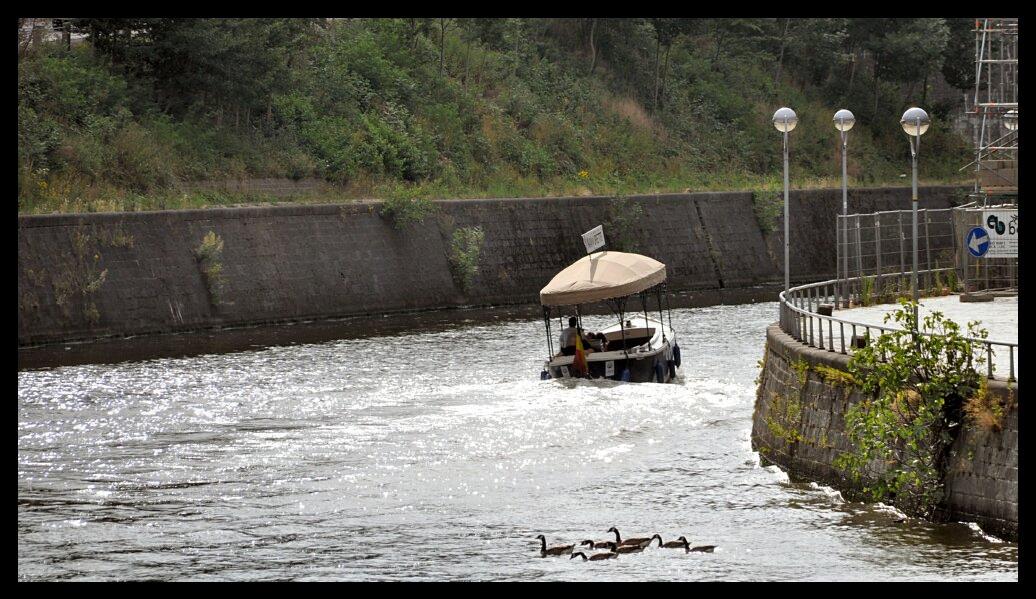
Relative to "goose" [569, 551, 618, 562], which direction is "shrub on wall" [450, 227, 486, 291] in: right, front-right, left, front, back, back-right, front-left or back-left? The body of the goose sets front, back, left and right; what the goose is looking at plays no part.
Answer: right

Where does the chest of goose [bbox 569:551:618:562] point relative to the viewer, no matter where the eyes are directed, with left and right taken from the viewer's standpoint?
facing to the left of the viewer

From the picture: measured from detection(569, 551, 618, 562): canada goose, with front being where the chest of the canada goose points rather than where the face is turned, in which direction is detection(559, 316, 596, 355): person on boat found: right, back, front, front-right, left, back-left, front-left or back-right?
right

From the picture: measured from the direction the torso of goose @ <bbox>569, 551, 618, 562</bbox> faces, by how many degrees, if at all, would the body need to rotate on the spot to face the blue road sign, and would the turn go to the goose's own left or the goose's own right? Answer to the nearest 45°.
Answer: approximately 135° to the goose's own right

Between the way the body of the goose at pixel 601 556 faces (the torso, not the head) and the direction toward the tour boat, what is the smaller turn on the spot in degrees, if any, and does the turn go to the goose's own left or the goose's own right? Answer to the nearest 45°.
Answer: approximately 90° to the goose's own right

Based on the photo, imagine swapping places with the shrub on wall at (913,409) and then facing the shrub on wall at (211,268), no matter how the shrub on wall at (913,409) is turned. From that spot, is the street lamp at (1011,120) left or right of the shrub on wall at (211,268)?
right

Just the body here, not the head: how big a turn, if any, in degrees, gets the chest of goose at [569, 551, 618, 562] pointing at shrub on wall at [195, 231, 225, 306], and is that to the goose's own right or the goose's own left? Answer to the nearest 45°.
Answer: approximately 45° to the goose's own right

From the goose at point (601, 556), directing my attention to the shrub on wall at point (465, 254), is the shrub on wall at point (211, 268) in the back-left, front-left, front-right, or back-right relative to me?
front-left

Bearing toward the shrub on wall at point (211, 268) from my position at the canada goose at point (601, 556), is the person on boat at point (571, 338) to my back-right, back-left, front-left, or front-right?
front-right

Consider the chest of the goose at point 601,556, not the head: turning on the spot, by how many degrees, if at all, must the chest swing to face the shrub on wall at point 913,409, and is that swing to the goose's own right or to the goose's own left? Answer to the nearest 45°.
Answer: approximately 180°

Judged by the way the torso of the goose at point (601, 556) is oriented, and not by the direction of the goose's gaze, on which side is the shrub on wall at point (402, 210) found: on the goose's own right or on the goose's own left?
on the goose's own right
